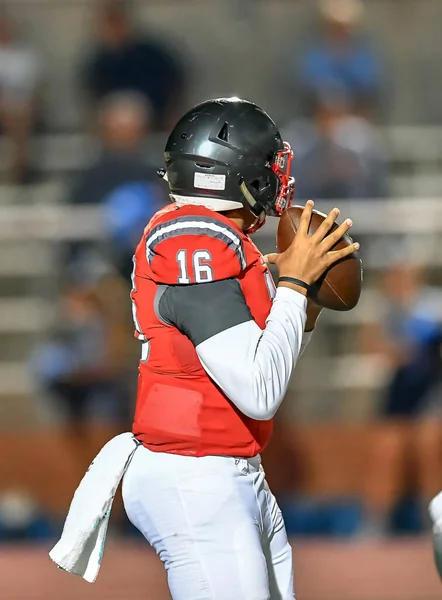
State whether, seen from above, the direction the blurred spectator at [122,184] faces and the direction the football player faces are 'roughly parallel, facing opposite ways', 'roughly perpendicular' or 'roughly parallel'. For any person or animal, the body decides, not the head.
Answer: roughly perpendicular

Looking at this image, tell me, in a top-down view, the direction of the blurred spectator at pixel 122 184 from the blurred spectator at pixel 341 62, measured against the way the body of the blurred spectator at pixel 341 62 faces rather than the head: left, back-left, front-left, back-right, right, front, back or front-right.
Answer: front-right

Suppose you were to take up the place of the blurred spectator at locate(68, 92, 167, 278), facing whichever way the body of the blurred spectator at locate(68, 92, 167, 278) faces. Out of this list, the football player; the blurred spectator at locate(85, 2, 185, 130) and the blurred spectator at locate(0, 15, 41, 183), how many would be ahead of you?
1

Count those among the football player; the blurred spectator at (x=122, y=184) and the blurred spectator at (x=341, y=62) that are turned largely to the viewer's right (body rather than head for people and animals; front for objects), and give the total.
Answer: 1

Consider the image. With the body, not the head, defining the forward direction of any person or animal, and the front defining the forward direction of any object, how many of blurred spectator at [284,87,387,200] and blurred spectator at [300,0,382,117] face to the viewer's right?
0

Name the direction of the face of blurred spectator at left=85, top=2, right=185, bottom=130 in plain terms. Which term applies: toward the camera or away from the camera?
toward the camera

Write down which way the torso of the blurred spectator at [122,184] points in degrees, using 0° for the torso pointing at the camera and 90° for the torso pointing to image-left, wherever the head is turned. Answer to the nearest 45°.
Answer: approximately 0°

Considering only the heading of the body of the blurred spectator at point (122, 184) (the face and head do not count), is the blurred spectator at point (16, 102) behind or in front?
behind

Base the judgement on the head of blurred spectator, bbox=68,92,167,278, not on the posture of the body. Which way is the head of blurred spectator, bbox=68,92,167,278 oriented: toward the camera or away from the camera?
toward the camera

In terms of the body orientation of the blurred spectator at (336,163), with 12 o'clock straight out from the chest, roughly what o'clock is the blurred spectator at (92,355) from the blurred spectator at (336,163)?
the blurred spectator at (92,355) is roughly at 2 o'clock from the blurred spectator at (336,163).

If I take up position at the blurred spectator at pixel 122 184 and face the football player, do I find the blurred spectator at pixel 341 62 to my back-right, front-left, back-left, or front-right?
back-left

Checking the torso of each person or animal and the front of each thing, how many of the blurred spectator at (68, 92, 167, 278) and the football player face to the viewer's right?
1

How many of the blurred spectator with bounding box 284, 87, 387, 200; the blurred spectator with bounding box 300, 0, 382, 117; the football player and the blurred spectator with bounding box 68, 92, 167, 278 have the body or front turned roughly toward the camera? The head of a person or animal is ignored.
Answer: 3

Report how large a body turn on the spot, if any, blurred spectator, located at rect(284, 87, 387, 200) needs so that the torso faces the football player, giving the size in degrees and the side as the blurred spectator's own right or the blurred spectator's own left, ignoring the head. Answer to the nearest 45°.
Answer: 0° — they already face them

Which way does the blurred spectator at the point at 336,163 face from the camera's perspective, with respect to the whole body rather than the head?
toward the camera

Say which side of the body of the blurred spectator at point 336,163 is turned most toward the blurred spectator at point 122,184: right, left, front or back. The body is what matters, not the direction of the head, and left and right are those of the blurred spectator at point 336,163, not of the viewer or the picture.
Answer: right

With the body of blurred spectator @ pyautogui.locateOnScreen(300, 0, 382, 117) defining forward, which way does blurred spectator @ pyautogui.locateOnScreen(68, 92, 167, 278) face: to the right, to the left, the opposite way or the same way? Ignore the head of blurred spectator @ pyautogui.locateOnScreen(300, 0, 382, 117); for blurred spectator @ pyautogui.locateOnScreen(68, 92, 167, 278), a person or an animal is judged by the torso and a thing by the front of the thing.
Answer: the same way

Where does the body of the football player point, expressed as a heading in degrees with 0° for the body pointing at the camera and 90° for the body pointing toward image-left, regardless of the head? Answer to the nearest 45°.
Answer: approximately 270°
